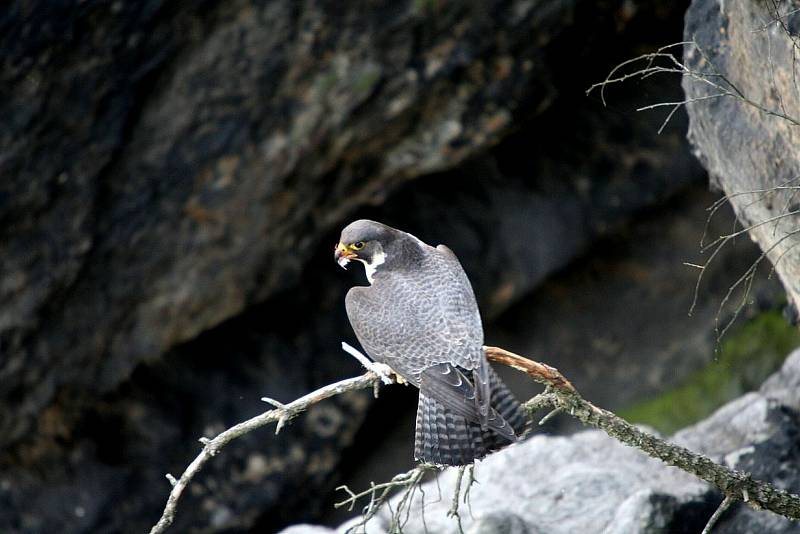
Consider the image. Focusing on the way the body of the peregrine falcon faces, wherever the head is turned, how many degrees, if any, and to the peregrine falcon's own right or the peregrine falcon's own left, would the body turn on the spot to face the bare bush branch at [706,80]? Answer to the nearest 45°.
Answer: approximately 135° to the peregrine falcon's own right

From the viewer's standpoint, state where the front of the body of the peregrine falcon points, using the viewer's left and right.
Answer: facing away from the viewer and to the left of the viewer
